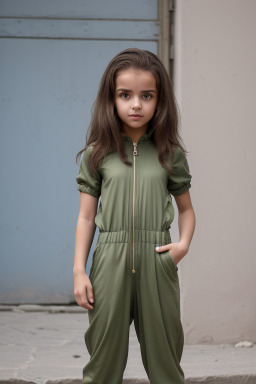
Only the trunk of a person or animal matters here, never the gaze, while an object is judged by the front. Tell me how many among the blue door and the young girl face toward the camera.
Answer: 2

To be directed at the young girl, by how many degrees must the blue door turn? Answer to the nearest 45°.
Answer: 0° — it already faces them

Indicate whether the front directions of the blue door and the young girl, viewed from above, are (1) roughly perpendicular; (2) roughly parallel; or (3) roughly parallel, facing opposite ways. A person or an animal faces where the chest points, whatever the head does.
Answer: roughly parallel

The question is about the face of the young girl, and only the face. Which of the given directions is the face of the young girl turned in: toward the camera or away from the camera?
toward the camera

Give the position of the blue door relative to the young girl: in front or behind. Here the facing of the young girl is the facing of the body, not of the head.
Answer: behind

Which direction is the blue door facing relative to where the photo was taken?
toward the camera

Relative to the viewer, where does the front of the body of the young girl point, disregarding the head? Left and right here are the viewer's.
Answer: facing the viewer
